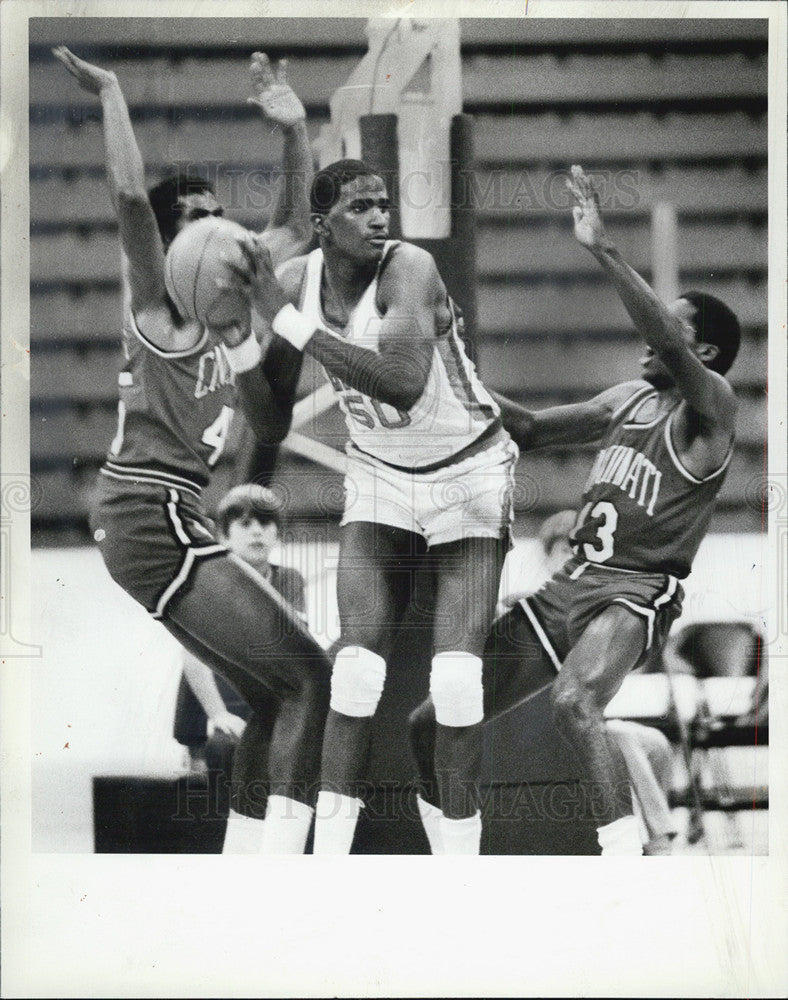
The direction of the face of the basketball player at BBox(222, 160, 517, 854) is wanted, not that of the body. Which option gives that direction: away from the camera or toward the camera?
toward the camera

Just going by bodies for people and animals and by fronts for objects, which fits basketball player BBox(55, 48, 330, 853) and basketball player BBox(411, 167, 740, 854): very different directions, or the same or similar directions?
very different directions

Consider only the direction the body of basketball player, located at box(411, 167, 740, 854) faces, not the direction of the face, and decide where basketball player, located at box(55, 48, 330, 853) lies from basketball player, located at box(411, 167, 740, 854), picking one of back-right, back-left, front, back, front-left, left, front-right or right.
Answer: front-right

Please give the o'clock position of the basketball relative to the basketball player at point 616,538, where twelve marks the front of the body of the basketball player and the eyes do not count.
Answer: The basketball is roughly at 1 o'clock from the basketball player.

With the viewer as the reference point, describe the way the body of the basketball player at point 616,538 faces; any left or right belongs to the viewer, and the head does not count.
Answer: facing the viewer and to the left of the viewer

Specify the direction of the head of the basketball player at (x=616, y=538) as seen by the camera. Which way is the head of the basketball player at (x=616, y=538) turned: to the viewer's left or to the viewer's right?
to the viewer's left

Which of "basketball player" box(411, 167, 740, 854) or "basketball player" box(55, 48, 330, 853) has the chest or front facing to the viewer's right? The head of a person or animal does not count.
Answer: "basketball player" box(55, 48, 330, 853)

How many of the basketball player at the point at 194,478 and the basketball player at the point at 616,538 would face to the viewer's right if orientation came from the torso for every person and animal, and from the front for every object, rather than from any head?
1

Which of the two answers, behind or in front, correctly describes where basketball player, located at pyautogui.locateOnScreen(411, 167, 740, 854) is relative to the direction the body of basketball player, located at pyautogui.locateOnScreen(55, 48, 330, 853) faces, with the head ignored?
in front

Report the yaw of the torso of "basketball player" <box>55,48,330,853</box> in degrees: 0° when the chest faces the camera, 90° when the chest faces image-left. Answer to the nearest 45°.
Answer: approximately 270°
